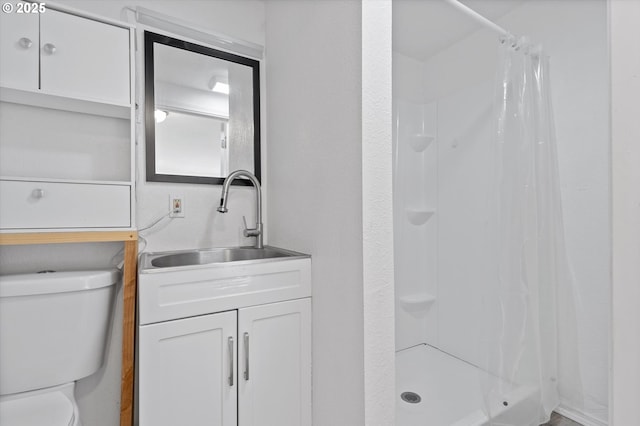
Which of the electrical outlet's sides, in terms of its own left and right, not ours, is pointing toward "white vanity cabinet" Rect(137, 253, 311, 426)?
front

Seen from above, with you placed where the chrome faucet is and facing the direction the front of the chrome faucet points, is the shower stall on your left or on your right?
on your left

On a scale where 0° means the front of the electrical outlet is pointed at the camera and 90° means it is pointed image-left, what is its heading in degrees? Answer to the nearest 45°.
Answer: approximately 0°

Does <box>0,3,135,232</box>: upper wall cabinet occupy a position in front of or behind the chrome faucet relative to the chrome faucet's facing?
in front

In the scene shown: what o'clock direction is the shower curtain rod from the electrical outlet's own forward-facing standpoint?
The shower curtain rod is roughly at 10 o'clock from the electrical outlet.

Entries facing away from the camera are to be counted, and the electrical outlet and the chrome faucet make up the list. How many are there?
0

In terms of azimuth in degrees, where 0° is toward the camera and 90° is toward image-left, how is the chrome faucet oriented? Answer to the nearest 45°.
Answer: approximately 45°

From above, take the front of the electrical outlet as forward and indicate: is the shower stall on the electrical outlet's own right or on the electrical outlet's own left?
on the electrical outlet's own left
